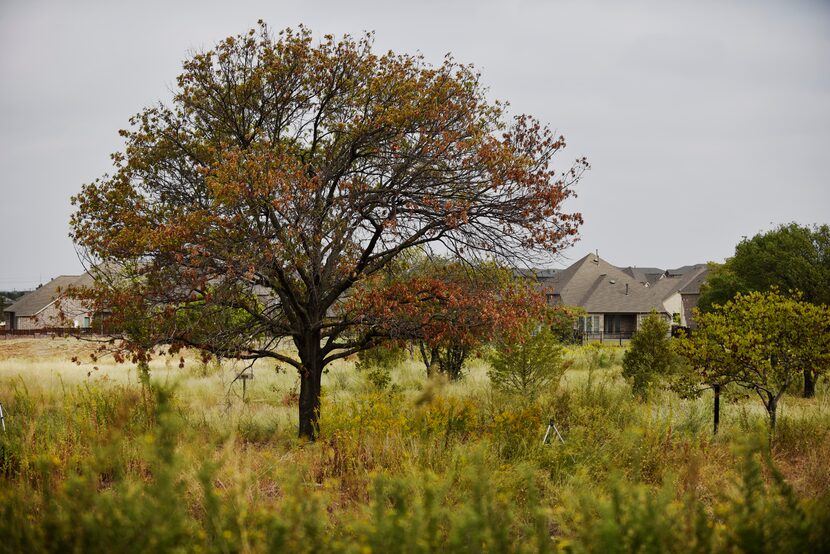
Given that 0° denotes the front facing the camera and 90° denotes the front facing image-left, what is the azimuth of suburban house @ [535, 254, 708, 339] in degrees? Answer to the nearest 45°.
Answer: approximately 180°

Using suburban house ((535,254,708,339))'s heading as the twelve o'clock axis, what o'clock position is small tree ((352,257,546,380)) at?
The small tree is roughly at 6 o'clock from the suburban house.

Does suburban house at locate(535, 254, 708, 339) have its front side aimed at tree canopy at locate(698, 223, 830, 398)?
no

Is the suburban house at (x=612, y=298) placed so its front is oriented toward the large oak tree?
no

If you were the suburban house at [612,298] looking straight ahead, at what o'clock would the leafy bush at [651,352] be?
The leafy bush is roughly at 6 o'clock from the suburban house.

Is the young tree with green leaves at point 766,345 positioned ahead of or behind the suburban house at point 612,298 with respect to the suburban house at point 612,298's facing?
behind

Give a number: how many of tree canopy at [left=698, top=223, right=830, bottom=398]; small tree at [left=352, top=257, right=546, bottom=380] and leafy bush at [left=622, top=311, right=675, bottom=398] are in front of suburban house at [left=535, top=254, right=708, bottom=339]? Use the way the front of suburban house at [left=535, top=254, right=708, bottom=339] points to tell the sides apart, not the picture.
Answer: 0

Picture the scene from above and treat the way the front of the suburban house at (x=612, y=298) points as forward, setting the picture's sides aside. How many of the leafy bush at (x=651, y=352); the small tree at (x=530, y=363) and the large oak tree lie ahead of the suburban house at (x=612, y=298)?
0

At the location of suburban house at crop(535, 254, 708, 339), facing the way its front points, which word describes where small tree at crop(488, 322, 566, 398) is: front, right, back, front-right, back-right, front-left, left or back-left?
back
